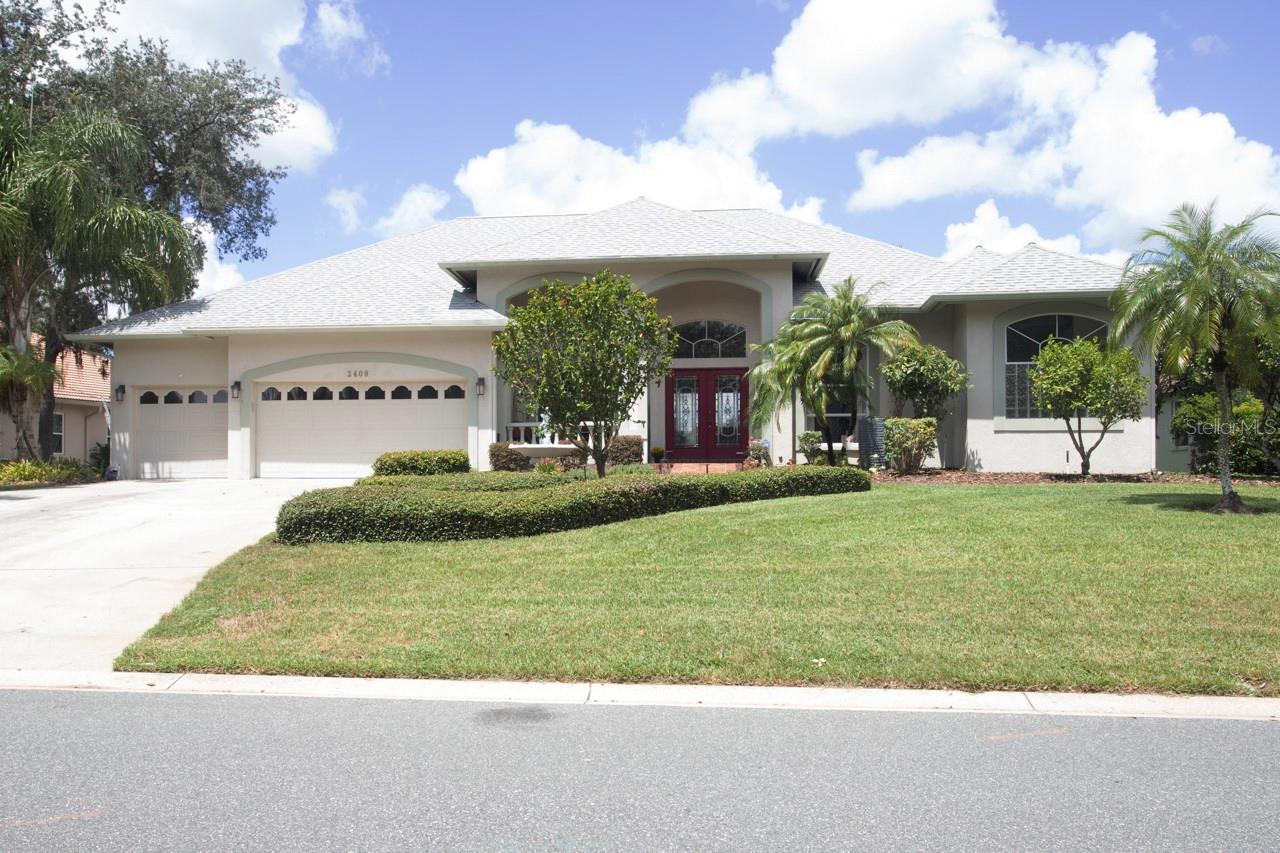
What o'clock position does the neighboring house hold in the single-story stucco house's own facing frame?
The neighboring house is roughly at 4 o'clock from the single-story stucco house.

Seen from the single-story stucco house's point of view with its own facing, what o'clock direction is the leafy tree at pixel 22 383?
The leafy tree is roughly at 3 o'clock from the single-story stucco house.

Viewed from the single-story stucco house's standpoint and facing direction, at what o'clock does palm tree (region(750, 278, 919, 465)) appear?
The palm tree is roughly at 10 o'clock from the single-story stucco house.

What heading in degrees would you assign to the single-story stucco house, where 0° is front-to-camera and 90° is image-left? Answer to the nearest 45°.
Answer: approximately 0°

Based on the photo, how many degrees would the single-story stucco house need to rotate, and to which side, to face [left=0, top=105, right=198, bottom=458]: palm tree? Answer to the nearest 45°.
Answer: approximately 90° to its right

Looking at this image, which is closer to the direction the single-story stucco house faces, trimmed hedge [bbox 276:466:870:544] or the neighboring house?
the trimmed hedge

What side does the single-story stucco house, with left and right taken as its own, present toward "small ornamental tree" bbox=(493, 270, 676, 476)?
front

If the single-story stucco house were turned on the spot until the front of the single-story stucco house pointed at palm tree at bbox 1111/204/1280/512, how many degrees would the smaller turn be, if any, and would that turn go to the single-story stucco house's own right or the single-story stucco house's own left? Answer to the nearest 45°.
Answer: approximately 45° to the single-story stucco house's own left

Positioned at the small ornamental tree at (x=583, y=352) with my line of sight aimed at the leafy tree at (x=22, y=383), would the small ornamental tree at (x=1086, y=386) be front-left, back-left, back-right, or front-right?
back-right

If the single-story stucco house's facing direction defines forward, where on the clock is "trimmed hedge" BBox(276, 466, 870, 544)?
The trimmed hedge is roughly at 12 o'clock from the single-story stucco house.

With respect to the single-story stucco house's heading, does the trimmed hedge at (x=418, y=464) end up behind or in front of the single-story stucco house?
in front
